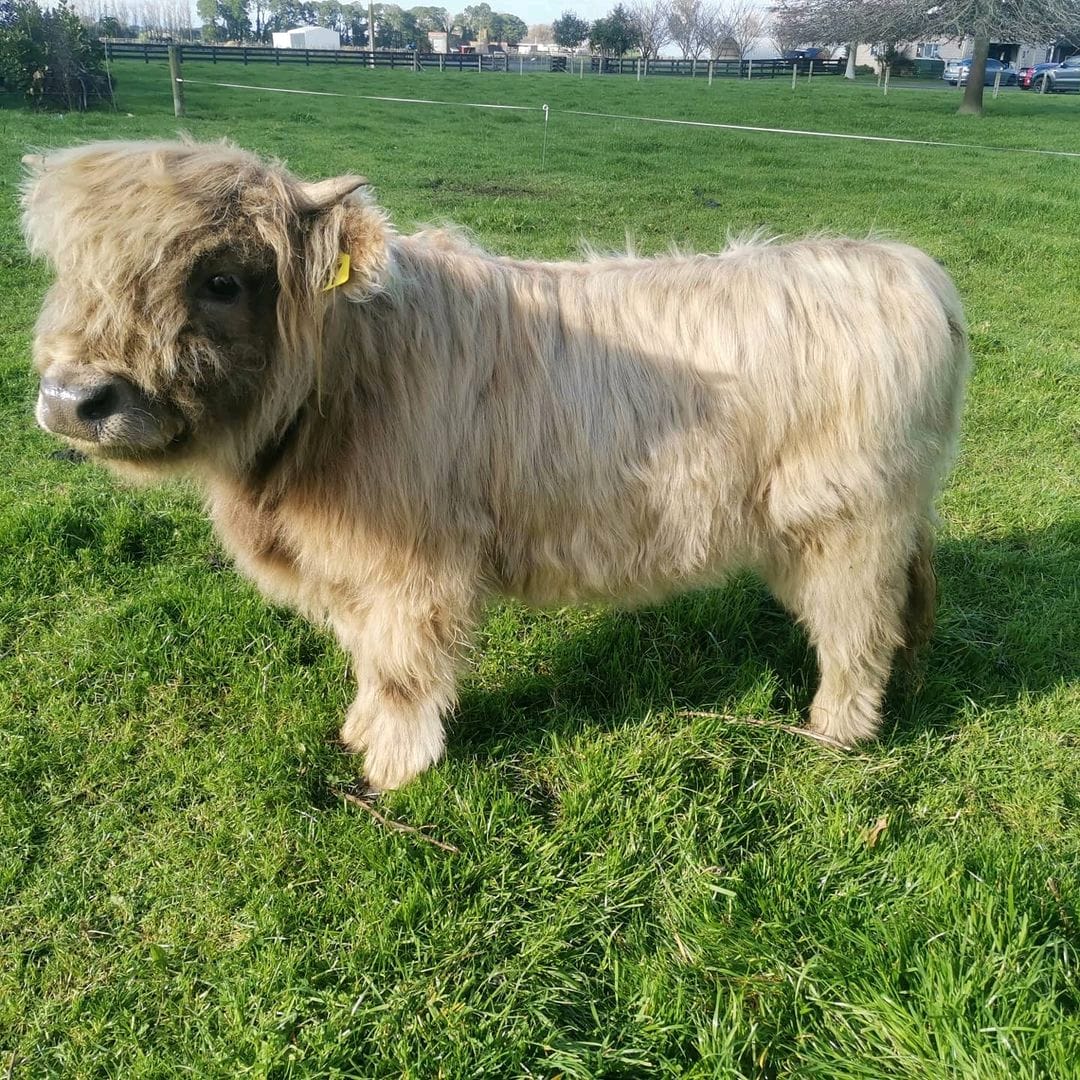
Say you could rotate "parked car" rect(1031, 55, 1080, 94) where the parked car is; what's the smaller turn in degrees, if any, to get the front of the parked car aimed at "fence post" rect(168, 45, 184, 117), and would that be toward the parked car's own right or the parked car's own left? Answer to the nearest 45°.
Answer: approximately 45° to the parked car's own left

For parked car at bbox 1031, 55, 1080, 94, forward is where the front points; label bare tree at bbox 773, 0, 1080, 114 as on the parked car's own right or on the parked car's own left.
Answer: on the parked car's own left

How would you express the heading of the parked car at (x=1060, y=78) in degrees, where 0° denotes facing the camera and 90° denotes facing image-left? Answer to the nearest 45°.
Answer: approximately 90°

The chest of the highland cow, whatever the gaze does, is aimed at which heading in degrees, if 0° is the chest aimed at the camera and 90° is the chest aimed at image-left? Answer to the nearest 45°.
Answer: approximately 90°

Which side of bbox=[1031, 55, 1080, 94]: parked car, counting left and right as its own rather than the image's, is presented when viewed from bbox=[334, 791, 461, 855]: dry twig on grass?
left

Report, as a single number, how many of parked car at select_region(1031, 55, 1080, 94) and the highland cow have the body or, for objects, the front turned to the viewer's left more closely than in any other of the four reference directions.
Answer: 2

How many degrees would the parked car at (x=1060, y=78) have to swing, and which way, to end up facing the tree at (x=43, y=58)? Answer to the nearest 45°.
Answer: approximately 45° to its left

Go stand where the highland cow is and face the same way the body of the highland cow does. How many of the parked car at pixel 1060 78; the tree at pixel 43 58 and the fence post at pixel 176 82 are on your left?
0
